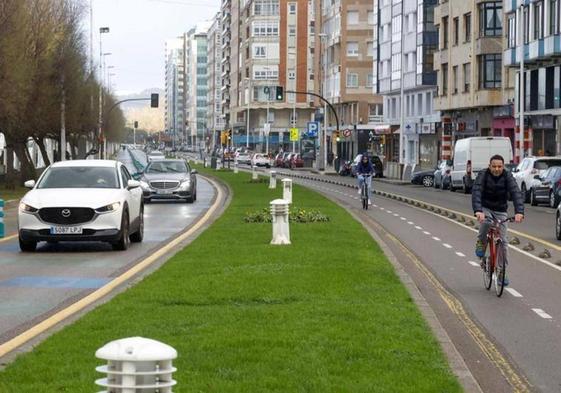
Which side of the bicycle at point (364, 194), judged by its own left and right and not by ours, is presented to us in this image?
front

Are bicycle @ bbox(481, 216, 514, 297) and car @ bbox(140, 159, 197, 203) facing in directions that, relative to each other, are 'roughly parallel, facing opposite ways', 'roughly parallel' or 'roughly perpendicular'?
roughly parallel

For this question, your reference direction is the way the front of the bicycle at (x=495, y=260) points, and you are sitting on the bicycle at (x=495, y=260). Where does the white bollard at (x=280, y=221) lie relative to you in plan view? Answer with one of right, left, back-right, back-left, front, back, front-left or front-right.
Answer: back-right

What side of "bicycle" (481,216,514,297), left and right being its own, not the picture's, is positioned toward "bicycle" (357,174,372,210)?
back

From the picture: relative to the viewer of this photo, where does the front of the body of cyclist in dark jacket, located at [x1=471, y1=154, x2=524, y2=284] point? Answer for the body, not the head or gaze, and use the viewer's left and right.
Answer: facing the viewer

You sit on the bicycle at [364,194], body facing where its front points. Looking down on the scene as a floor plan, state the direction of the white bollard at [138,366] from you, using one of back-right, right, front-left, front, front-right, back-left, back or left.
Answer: front

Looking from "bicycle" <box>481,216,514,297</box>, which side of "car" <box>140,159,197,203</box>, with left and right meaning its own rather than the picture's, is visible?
front

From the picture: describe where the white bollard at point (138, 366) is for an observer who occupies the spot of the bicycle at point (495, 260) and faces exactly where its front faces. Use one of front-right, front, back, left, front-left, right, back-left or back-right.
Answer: front

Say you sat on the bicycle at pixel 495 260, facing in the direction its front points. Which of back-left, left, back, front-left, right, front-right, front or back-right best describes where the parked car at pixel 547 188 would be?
back

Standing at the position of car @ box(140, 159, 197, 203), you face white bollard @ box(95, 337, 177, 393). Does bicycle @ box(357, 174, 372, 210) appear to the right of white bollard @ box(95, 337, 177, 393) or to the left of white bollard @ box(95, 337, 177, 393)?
left

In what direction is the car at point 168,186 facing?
toward the camera

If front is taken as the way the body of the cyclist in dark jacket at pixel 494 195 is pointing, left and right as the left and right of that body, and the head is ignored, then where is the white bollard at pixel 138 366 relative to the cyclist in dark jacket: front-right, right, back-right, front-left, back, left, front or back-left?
front

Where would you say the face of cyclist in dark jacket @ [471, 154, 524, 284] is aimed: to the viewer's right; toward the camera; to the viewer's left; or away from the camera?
toward the camera

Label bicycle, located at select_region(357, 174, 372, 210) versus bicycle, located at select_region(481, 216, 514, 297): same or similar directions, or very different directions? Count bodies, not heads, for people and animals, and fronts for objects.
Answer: same or similar directions

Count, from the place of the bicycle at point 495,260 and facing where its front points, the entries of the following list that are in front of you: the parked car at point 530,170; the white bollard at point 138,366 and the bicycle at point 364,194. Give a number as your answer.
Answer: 1

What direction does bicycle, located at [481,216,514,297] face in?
toward the camera
